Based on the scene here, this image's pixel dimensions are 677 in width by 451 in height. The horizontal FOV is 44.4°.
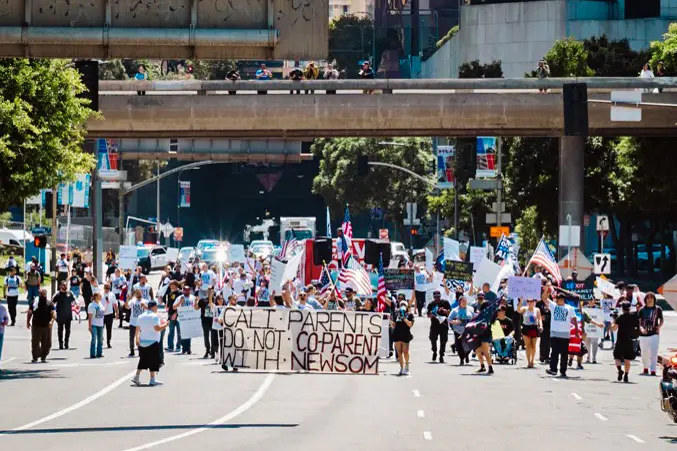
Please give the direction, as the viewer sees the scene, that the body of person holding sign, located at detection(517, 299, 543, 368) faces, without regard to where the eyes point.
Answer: toward the camera

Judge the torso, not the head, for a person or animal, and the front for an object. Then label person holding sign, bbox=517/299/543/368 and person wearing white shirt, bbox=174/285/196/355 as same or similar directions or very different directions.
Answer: same or similar directions

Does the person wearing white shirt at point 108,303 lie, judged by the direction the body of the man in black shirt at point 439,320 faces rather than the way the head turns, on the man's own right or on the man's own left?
on the man's own right

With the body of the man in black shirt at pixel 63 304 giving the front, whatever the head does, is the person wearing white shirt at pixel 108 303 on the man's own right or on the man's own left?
on the man's own left

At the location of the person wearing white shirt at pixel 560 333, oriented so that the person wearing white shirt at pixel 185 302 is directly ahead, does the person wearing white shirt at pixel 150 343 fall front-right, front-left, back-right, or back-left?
front-left

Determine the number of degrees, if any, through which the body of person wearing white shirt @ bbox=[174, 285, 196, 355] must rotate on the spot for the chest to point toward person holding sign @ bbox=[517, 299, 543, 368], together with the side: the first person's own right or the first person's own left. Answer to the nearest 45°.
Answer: approximately 90° to the first person's own left

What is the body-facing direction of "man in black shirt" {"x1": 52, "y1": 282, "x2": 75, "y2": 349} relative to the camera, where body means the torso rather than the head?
toward the camera

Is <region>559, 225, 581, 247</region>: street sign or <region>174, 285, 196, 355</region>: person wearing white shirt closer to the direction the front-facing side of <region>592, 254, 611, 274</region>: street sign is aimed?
the person wearing white shirt
